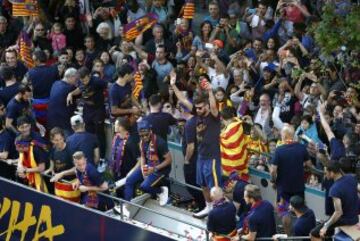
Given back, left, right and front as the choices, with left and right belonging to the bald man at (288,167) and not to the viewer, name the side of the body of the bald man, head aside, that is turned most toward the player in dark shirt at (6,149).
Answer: left

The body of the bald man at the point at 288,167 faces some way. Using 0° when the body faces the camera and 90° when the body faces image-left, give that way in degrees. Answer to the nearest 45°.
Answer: approximately 180°

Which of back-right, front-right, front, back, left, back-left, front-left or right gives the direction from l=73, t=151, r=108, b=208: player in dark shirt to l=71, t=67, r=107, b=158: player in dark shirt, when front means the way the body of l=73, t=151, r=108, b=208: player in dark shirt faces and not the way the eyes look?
back-right
